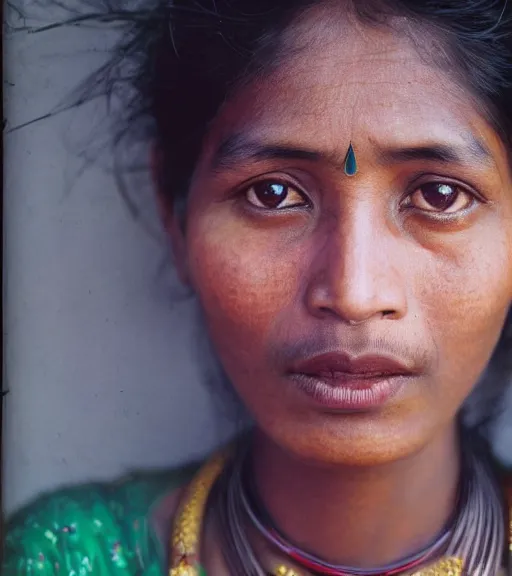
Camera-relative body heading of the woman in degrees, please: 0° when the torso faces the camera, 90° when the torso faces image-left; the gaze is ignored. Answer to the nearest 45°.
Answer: approximately 0°
